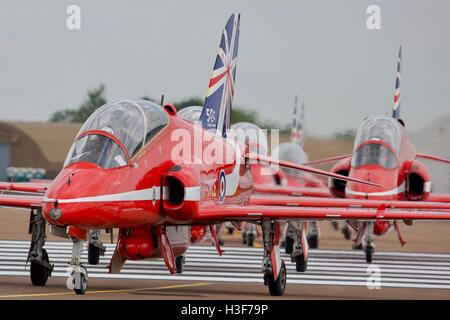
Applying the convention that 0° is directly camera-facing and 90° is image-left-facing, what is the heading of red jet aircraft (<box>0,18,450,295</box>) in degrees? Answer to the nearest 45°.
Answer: approximately 45°

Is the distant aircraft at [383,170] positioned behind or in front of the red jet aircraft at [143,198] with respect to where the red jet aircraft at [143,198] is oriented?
behind

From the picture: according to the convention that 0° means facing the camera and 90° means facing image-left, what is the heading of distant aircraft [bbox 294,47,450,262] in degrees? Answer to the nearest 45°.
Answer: approximately 0°

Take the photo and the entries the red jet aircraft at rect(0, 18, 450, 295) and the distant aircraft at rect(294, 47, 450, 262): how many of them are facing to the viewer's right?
0

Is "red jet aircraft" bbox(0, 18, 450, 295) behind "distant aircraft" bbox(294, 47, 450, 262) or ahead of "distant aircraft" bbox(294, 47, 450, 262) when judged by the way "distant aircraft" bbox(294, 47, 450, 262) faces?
ahead
